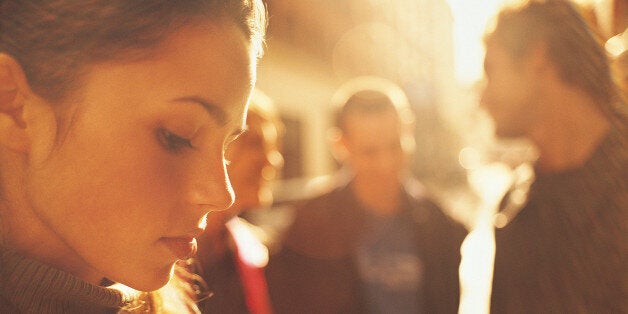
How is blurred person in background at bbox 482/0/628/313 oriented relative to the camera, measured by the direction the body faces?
to the viewer's left

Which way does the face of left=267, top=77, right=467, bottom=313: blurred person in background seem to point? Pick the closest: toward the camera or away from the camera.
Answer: toward the camera

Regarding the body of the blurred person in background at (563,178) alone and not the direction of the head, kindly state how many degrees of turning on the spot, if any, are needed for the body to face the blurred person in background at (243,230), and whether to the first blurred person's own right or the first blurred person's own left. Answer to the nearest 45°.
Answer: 0° — they already face them

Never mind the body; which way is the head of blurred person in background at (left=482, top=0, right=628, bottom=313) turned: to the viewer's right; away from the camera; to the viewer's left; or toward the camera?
to the viewer's left

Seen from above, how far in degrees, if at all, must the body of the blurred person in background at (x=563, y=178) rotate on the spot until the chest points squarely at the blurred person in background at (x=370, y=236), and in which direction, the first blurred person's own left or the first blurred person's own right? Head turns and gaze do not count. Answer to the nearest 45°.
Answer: approximately 45° to the first blurred person's own right

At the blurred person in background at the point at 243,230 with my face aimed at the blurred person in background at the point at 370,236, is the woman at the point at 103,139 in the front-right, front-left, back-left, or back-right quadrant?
back-right

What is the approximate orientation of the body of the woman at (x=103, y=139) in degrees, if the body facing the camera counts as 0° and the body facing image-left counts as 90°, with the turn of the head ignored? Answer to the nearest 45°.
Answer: approximately 270°

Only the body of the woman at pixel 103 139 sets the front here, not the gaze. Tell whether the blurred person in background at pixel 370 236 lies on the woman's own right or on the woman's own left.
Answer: on the woman's own left

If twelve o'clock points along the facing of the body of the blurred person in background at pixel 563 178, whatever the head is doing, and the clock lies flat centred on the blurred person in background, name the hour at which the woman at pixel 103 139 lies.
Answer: The woman is roughly at 10 o'clock from the blurred person in background.
